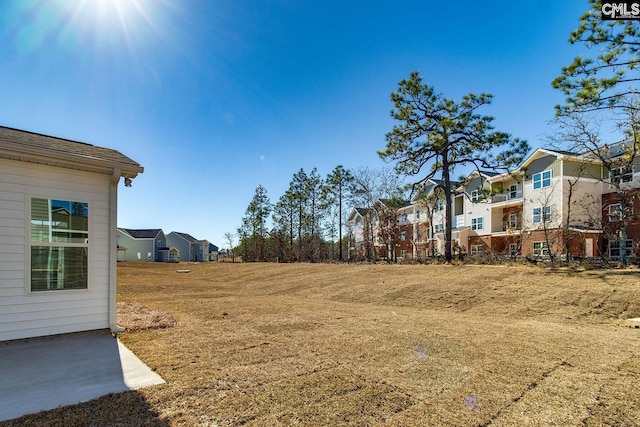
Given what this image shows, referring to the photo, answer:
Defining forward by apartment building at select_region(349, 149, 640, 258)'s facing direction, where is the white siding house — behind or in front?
in front

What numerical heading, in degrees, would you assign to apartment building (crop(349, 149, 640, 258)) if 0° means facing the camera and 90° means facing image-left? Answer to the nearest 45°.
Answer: approximately 45°
